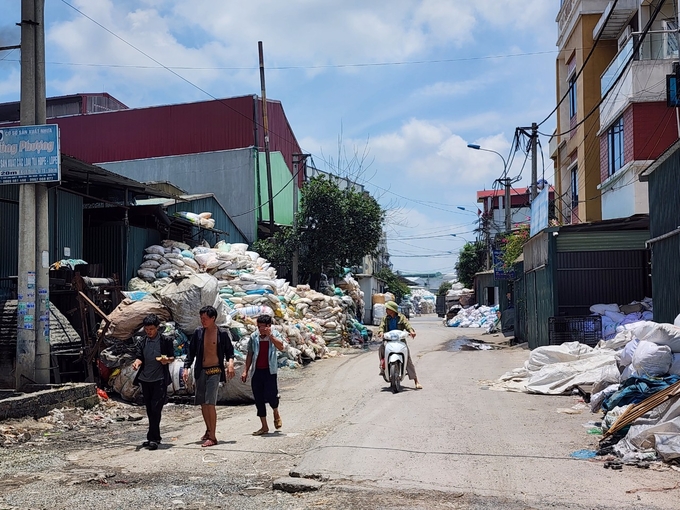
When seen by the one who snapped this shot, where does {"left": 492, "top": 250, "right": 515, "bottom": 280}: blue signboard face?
facing the viewer

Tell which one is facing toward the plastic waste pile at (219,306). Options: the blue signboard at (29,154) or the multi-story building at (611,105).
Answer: the multi-story building

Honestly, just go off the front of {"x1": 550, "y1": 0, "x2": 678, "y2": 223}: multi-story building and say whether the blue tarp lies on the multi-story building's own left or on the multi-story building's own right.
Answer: on the multi-story building's own left

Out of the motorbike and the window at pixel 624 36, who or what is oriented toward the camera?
the motorbike

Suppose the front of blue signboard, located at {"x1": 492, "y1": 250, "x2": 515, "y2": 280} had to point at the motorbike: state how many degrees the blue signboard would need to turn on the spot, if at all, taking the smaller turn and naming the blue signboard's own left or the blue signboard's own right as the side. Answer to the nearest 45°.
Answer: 0° — it already faces it

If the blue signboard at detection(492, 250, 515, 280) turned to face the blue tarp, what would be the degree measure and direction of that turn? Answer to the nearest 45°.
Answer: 0° — it already faces it

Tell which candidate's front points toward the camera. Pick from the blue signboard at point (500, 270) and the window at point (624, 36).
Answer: the blue signboard

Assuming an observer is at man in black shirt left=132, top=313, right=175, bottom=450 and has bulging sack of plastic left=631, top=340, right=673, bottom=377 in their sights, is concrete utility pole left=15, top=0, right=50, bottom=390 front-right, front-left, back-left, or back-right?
back-left

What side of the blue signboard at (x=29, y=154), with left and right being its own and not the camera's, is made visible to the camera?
front

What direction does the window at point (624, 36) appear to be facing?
to the viewer's left

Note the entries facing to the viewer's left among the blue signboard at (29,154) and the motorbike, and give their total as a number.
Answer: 0

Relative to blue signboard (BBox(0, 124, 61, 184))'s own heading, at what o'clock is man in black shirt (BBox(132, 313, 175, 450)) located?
The man in black shirt is roughly at 11 o'clock from the blue signboard.

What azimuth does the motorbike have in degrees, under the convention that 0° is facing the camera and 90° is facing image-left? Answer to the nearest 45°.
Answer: approximately 0°

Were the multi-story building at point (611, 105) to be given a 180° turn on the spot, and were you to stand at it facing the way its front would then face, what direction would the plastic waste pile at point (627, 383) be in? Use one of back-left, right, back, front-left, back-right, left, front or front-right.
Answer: back-right
